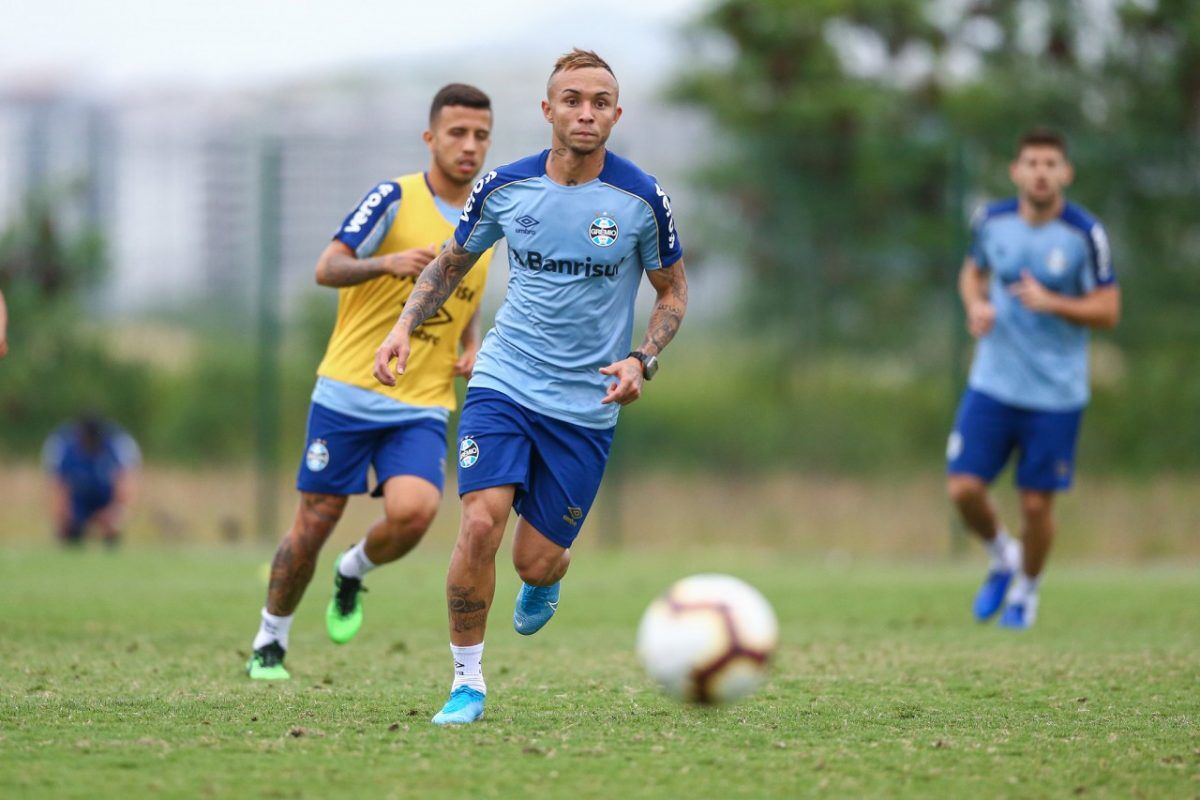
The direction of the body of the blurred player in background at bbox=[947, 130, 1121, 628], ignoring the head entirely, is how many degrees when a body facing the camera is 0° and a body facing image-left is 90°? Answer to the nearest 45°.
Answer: approximately 0°

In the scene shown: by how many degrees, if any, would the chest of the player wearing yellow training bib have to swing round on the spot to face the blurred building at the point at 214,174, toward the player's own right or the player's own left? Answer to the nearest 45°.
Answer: approximately 135° to the player's own left

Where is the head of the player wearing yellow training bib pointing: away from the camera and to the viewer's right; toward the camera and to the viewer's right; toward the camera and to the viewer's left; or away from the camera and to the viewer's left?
toward the camera and to the viewer's right
